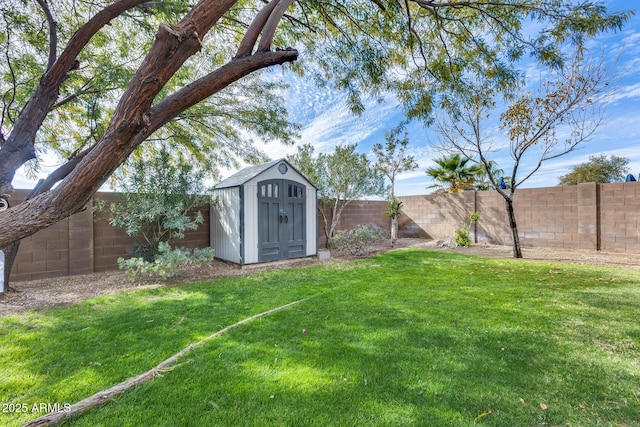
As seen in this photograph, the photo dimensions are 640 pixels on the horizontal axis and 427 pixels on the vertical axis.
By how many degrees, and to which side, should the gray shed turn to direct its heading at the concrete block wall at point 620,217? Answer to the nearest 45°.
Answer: approximately 45° to its left

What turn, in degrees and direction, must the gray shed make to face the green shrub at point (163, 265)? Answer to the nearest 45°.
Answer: approximately 90° to its right

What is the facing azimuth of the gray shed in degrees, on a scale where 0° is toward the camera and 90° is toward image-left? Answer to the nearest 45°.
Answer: approximately 315°

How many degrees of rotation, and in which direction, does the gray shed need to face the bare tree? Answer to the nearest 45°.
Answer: approximately 45° to its left

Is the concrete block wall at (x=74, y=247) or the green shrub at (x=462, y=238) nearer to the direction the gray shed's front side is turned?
the green shrub

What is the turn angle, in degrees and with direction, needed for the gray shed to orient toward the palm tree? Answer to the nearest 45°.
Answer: approximately 90° to its left

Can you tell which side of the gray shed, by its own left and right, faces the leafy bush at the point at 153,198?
right
